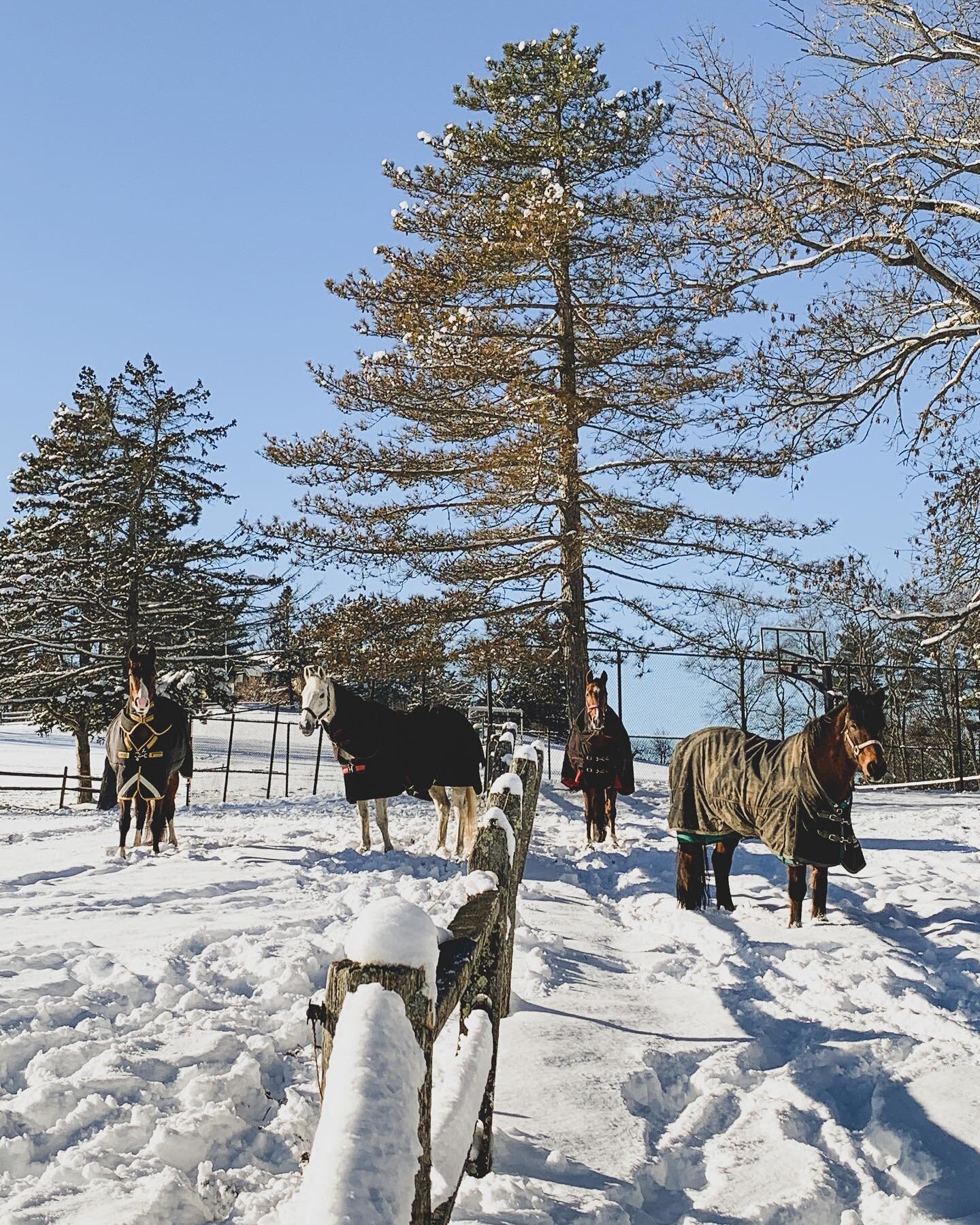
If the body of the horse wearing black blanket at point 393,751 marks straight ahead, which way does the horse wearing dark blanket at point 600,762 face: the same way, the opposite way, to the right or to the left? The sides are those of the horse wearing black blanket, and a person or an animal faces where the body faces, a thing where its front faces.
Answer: to the left

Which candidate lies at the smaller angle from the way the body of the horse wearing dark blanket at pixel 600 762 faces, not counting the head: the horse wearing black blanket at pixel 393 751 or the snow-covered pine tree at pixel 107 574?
the horse wearing black blanket

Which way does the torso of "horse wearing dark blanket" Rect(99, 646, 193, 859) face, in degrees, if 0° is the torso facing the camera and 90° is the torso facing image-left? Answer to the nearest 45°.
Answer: approximately 0°

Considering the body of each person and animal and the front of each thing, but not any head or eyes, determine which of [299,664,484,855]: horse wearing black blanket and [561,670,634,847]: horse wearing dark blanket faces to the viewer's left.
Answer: the horse wearing black blanket

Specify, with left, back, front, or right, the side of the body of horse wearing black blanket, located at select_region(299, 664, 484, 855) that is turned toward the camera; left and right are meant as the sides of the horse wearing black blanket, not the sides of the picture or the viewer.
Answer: left

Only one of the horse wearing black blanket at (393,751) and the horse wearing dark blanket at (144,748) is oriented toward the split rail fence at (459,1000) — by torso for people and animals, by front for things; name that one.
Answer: the horse wearing dark blanket

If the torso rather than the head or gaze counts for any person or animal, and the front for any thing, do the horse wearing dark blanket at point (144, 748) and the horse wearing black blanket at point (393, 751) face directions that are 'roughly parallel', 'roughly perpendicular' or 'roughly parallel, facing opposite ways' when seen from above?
roughly perpendicular

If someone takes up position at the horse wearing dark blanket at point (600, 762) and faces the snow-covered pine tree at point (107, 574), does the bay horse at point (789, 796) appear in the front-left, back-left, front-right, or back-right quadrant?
back-left

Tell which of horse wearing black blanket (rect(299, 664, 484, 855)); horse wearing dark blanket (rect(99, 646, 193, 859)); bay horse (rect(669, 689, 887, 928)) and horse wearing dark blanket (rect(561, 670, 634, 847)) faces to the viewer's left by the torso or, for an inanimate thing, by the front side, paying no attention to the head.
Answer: the horse wearing black blanket

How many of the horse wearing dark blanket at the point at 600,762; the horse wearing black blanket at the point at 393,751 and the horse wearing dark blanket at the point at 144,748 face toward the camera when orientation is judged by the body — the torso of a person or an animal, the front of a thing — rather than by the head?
2
